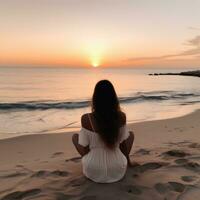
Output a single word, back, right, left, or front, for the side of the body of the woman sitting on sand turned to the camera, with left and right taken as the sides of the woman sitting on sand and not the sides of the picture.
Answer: back

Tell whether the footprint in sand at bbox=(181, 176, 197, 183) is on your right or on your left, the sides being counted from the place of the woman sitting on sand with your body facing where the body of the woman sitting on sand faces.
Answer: on your right

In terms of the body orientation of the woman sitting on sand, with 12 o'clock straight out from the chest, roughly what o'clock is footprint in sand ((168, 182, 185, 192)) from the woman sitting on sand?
The footprint in sand is roughly at 3 o'clock from the woman sitting on sand.

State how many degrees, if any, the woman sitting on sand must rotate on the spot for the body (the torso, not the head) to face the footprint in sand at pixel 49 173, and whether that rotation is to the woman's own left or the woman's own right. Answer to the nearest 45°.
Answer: approximately 45° to the woman's own left

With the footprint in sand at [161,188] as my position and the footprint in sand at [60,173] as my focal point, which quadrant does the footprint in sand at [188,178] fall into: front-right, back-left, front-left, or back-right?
back-right

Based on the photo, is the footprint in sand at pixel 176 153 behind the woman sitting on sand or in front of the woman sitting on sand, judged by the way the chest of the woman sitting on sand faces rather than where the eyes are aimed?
in front

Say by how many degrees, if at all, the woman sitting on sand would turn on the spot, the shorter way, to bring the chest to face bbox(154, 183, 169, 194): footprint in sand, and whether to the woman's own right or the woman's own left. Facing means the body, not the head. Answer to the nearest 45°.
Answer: approximately 90° to the woman's own right

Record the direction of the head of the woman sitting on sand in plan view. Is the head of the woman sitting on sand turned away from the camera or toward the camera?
away from the camera

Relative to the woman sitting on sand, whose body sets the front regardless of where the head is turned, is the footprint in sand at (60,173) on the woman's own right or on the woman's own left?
on the woman's own left

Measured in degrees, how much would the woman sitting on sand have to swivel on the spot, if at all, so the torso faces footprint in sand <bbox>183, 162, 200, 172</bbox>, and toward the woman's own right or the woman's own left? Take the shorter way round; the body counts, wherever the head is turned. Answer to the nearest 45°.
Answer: approximately 45° to the woman's own right
